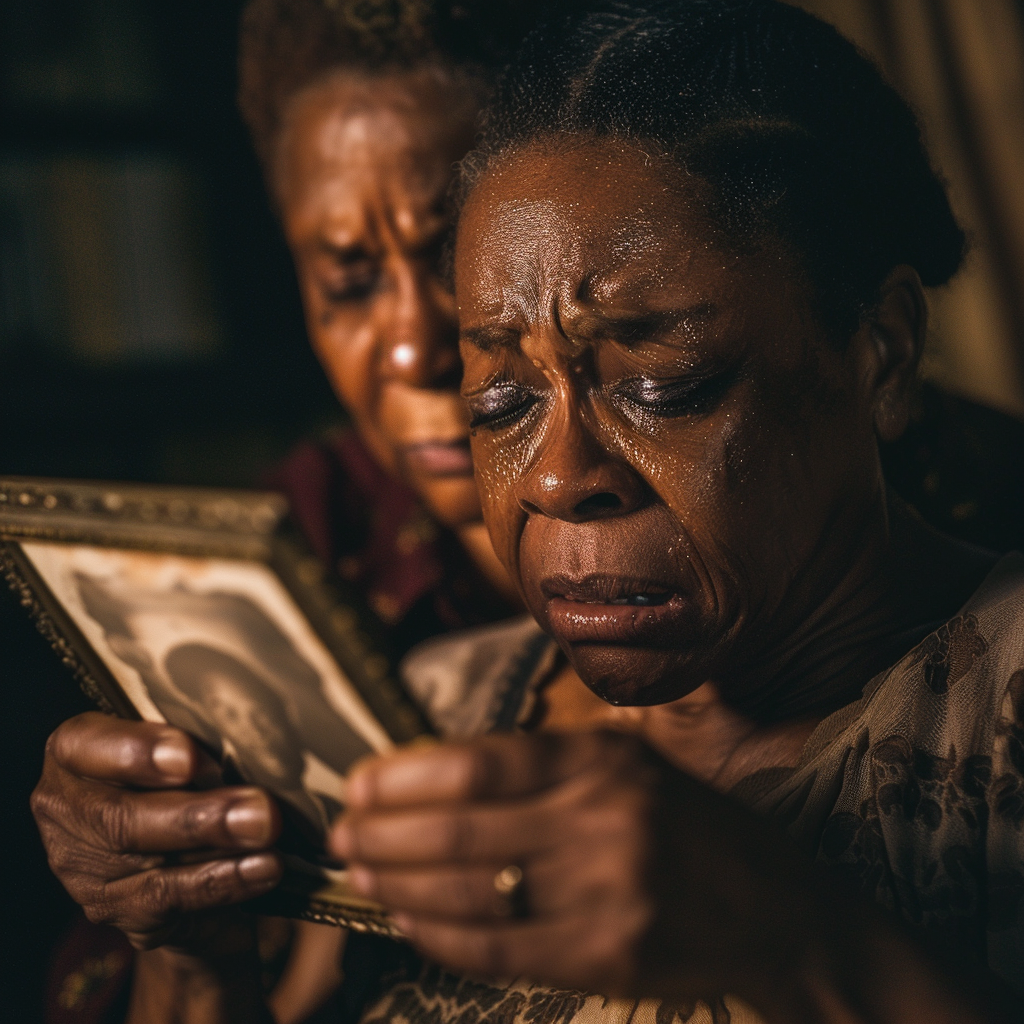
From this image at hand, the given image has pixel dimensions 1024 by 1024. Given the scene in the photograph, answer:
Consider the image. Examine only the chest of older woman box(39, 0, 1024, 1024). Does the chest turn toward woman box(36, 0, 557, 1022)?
no

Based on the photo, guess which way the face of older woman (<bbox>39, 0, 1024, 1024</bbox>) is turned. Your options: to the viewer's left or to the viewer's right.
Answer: to the viewer's left

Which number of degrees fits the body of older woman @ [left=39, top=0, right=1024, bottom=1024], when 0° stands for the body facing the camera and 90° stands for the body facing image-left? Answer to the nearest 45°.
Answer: approximately 45°

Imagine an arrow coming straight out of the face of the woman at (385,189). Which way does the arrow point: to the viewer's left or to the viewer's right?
to the viewer's left
